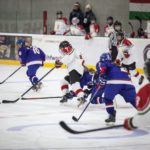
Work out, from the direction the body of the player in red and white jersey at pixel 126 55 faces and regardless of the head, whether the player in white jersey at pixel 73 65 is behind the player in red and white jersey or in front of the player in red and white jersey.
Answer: in front

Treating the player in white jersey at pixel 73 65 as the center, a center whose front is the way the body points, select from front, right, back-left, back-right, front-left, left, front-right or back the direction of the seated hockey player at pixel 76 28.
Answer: back-right

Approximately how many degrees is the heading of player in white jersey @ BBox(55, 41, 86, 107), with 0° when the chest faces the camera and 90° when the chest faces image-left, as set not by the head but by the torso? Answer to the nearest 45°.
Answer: approximately 45°

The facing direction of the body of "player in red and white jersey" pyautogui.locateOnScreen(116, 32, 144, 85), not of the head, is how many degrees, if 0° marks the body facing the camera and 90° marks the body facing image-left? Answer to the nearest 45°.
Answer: approximately 45°

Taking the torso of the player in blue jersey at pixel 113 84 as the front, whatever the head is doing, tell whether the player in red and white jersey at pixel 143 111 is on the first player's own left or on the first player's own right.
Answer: on the first player's own left

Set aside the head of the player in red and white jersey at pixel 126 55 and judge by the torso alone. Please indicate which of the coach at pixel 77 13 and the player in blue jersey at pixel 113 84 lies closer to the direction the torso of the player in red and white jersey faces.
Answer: the player in blue jersey

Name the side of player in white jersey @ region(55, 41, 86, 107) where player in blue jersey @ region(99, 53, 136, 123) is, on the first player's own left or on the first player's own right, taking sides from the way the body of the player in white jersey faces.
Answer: on the first player's own left
